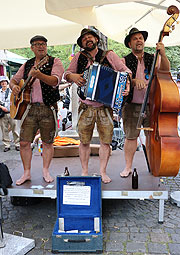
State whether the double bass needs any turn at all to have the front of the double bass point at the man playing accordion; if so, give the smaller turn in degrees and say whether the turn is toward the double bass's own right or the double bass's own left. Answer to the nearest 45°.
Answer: approximately 45° to the double bass's own right

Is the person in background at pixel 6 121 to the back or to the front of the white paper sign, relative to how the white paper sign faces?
to the back

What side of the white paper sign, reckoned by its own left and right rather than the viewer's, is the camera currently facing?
front

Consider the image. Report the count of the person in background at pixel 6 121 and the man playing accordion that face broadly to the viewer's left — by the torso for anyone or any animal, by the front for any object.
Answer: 0
